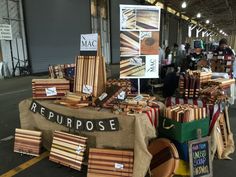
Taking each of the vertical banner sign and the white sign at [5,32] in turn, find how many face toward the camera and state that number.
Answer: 2

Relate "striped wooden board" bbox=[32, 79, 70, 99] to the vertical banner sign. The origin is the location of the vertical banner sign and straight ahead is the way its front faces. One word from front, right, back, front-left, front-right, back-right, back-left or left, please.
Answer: right

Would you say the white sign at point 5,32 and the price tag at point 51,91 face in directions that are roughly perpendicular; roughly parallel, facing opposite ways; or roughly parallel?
roughly parallel

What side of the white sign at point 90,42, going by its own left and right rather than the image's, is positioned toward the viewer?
front

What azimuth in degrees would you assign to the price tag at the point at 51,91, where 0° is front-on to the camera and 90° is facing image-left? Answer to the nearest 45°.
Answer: approximately 0°

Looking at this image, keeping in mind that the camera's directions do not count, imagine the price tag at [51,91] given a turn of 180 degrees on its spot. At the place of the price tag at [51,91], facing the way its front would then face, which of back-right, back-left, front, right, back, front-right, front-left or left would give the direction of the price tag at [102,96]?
back-right

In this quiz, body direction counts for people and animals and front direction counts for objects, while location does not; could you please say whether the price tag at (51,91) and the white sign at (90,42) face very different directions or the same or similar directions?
same or similar directions

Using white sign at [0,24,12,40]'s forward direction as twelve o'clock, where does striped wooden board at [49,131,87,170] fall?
The striped wooden board is roughly at 12 o'clock from the white sign.

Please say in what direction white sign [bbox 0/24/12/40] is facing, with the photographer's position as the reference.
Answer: facing the viewer

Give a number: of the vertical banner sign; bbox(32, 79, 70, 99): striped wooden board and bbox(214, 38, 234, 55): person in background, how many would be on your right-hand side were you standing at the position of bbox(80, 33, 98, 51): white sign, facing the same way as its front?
1

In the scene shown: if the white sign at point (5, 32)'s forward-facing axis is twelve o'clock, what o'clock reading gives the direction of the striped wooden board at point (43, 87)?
The striped wooden board is roughly at 12 o'clock from the white sign.

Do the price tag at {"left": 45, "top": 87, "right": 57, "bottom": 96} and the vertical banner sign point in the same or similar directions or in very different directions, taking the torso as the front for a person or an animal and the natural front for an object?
same or similar directions

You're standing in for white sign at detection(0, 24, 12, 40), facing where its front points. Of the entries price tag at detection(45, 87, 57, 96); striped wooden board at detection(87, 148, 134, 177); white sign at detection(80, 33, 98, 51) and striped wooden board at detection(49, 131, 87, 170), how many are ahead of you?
4

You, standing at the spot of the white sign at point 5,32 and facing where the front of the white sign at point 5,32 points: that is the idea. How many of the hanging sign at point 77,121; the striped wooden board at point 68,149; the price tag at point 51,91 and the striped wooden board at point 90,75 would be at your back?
0

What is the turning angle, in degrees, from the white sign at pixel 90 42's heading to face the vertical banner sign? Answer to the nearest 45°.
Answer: approximately 90° to its left

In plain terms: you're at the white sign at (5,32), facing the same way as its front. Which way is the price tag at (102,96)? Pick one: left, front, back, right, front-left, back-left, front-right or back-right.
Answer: front

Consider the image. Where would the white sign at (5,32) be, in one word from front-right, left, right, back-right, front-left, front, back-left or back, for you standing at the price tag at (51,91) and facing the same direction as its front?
back

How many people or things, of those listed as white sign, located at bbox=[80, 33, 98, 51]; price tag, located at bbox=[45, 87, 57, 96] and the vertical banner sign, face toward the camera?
3
